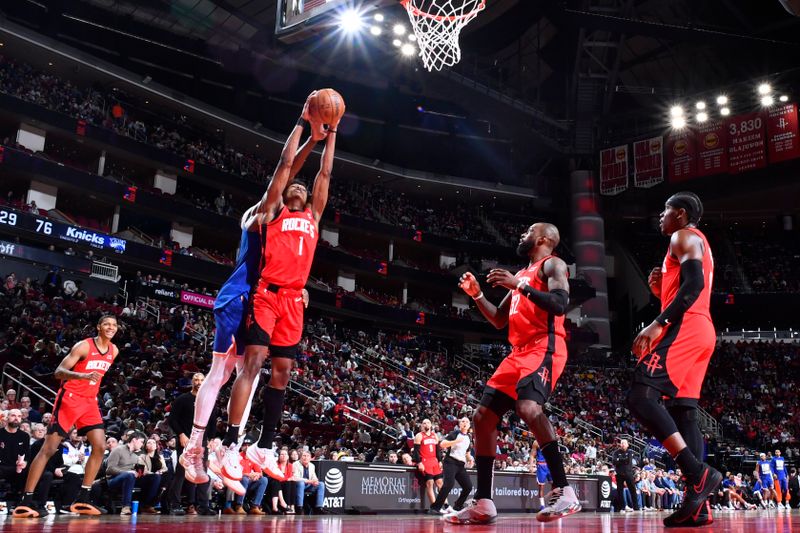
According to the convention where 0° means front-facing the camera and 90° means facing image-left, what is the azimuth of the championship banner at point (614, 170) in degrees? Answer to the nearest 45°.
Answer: approximately 45°

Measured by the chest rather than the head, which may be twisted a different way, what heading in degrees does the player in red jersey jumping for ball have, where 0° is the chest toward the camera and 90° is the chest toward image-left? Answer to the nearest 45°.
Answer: approximately 315°

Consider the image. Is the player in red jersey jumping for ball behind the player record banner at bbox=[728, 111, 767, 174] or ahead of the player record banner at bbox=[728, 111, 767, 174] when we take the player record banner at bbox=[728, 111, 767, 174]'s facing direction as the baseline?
ahead

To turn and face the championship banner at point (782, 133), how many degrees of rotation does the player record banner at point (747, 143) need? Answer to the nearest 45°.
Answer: approximately 90° to its left

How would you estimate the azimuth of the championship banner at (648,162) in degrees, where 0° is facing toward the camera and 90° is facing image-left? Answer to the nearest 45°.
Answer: approximately 45°

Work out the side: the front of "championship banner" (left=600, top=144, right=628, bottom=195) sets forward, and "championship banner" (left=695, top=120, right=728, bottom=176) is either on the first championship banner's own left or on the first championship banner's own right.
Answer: on the first championship banner's own left

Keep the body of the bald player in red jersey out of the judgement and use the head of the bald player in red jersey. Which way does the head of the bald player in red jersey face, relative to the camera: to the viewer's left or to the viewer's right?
to the viewer's left

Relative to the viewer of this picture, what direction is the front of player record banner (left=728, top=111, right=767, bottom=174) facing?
facing the viewer and to the left of the viewer

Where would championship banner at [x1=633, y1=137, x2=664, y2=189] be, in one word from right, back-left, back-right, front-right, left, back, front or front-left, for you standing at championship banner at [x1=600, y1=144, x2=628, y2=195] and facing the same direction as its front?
left

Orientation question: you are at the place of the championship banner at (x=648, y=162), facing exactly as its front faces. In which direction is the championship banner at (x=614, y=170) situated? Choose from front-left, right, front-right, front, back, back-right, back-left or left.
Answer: right

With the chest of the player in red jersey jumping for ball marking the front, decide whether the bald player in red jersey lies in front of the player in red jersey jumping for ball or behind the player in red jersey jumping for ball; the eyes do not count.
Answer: in front
